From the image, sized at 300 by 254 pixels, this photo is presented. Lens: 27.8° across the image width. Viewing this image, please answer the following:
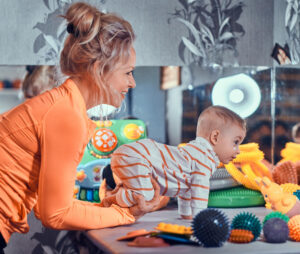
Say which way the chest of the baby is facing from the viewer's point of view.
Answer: to the viewer's right

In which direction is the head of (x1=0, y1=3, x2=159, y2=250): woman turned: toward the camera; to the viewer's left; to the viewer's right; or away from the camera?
to the viewer's right

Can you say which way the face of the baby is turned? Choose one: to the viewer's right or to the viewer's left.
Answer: to the viewer's right

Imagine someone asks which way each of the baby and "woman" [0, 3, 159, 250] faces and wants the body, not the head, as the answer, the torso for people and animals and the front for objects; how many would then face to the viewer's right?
2

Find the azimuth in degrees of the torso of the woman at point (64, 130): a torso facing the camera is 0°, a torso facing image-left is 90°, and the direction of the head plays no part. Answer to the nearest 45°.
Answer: approximately 270°
